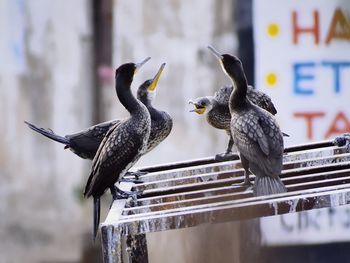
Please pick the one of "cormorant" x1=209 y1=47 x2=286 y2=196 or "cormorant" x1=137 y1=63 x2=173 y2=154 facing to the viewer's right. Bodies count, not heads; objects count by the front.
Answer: "cormorant" x1=137 y1=63 x2=173 y2=154

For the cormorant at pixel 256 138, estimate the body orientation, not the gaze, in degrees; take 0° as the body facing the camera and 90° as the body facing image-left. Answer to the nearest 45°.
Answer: approximately 135°

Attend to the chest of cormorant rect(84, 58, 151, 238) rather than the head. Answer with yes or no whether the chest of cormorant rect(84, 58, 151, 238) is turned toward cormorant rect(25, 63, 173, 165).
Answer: no

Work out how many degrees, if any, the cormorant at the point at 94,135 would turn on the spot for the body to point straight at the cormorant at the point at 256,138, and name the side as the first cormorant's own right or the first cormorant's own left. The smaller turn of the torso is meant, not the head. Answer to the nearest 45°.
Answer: approximately 45° to the first cormorant's own right

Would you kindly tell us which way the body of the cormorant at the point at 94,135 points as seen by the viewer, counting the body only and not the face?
to the viewer's right

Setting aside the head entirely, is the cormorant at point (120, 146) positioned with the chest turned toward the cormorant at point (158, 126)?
no
